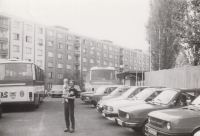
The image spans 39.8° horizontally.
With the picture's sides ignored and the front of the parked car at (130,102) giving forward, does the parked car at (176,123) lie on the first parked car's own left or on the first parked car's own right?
on the first parked car's own left

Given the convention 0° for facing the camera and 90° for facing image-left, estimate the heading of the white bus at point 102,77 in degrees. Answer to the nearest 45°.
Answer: approximately 0°

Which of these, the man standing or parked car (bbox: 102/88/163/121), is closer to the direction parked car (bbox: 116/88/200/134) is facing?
the man standing

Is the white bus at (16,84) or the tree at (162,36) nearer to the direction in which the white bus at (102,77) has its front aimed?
the white bus

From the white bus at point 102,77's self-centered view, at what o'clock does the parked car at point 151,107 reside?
The parked car is roughly at 12 o'clock from the white bus.

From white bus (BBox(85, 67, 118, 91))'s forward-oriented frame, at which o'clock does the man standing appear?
The man standing is roughly at 12 o'clock from the white bus.
